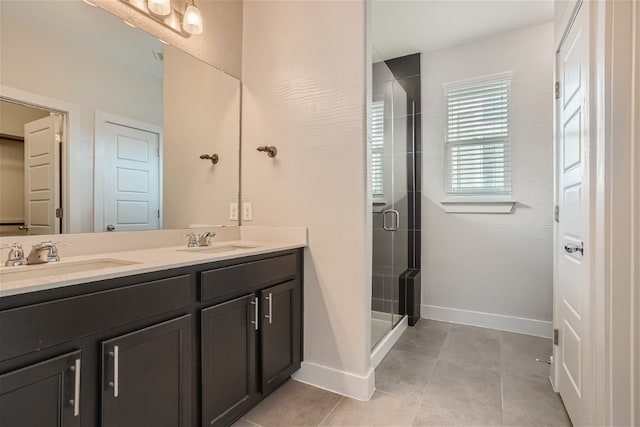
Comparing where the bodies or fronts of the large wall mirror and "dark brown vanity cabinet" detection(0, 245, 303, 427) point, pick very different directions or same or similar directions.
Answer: same or similar directions

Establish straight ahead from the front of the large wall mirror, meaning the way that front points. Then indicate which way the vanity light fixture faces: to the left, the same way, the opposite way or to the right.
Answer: the same way

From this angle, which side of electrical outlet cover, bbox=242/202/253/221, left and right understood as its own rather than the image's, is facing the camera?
front

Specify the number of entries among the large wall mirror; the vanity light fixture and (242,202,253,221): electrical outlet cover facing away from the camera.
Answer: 0

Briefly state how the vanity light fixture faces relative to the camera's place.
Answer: facing the viewer and to the right of the viewer

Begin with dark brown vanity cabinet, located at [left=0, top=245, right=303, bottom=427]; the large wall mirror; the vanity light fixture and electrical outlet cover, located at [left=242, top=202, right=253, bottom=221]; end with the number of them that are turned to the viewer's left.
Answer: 0

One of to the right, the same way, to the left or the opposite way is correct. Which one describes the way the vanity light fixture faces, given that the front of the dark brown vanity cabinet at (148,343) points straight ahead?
the same way

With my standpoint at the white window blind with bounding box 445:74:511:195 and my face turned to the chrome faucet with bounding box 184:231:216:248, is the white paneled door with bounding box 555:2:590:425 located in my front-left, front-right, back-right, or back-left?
front-left

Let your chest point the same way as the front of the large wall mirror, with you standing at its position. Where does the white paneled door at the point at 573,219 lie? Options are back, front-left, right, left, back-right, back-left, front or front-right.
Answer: front

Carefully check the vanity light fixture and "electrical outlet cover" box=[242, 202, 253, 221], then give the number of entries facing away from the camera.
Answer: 0

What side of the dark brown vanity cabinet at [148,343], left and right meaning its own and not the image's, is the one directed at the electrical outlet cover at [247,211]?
left

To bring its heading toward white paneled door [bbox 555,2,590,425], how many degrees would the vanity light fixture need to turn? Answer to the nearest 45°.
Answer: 0° — it already faces it
